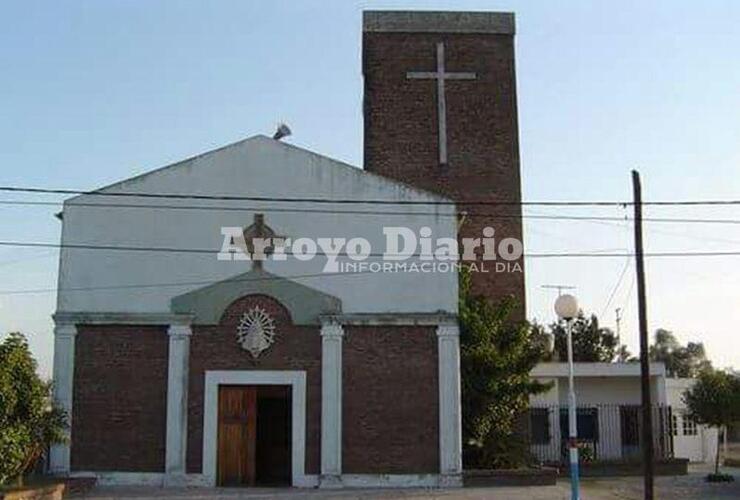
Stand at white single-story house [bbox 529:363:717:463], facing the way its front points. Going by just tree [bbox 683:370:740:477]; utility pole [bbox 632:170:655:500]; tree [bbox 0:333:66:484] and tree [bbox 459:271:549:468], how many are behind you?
0

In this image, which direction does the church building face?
toward the camera

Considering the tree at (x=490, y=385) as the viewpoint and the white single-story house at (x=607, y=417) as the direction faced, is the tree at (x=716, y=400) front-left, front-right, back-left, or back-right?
front-right

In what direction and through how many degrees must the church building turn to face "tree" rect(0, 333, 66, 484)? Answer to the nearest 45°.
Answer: approximately 45° to its right

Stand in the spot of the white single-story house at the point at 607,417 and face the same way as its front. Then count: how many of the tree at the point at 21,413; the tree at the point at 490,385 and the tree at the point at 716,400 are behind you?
0

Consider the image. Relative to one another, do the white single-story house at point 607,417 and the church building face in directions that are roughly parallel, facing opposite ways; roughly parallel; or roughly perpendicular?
roughly parallel

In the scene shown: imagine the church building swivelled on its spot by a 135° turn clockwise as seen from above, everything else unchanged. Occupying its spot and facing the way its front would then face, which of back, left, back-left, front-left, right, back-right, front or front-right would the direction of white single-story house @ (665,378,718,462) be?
right

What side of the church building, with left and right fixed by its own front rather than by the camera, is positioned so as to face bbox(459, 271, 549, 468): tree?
left

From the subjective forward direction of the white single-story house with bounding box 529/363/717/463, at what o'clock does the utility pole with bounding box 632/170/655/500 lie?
The utility pole is roughly at 12 o'clock from the white single-story house.

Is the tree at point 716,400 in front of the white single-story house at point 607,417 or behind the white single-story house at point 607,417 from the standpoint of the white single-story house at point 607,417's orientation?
in front

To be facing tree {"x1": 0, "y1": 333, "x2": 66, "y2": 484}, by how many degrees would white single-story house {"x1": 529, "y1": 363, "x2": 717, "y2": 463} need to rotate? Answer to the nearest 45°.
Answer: approximately 45° to its right

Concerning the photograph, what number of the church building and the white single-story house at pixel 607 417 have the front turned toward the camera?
2

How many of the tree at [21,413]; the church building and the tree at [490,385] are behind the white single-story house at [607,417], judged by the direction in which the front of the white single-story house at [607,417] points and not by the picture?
0
